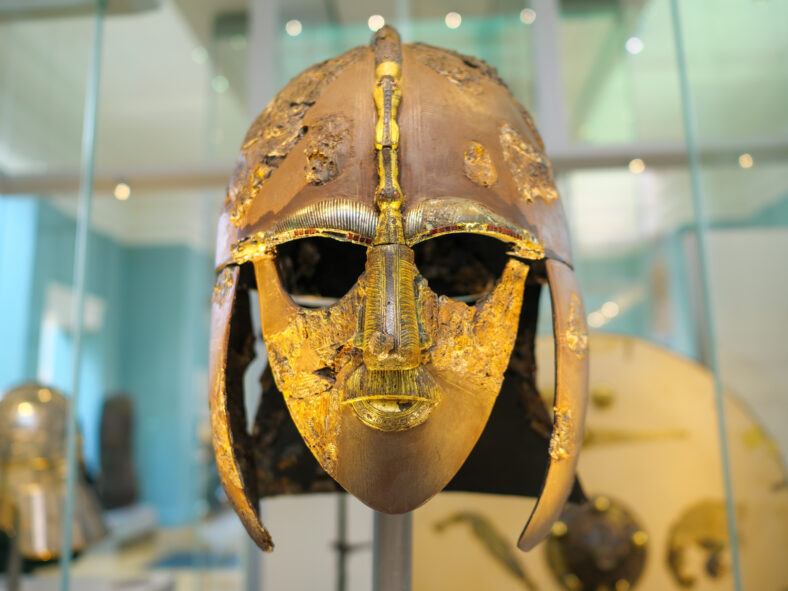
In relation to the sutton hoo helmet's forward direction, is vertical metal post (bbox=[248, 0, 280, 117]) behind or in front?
behind

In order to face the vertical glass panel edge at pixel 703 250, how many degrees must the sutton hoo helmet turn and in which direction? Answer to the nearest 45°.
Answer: approximately 135° to its left

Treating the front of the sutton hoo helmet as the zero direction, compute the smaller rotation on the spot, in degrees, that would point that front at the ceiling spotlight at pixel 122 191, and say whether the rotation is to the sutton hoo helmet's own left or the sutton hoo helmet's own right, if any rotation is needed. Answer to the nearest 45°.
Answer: approximately 135° to the sutton hoo helmet's own right

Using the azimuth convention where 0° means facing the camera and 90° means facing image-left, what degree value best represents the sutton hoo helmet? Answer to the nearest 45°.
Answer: approximately 0°
